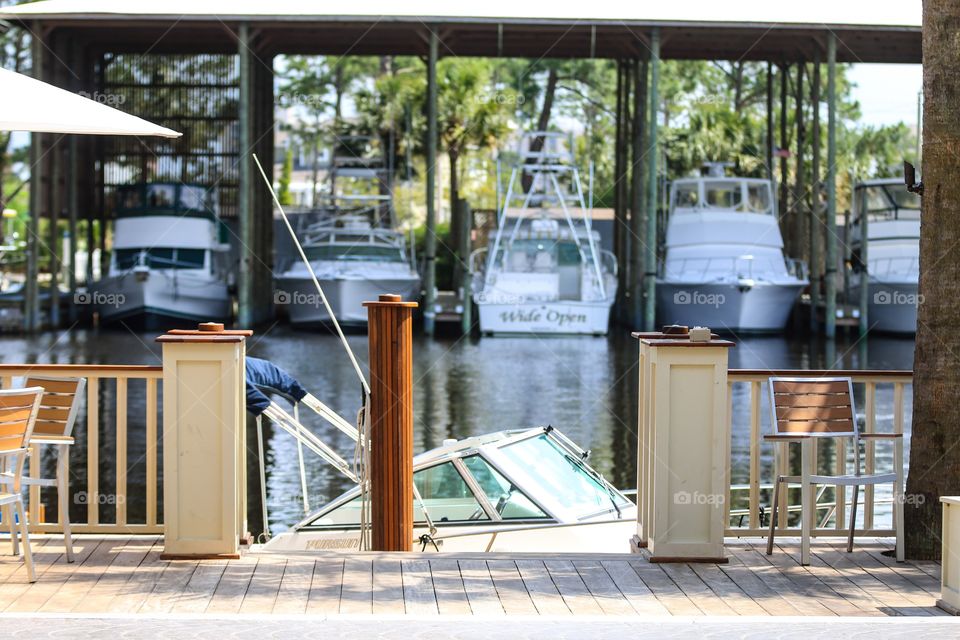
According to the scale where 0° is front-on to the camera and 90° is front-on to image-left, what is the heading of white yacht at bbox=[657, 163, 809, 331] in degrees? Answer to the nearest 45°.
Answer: approximately 0°

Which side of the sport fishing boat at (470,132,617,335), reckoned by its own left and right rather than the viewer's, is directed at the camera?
back

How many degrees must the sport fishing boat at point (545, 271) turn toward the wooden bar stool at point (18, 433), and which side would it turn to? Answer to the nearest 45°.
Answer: approximately 180°

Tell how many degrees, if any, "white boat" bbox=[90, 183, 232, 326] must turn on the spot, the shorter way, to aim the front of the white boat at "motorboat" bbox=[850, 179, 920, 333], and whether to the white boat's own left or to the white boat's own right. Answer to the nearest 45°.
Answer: approximately 90° to the white boat's own left

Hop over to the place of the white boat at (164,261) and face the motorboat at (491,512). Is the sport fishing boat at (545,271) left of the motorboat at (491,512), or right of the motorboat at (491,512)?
left

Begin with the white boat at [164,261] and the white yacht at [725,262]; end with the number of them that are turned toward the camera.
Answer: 2

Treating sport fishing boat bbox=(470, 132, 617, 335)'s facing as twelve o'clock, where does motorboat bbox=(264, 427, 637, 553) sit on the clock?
The motorboat is roughly at 6 o'clock from the sport fishing boat.
